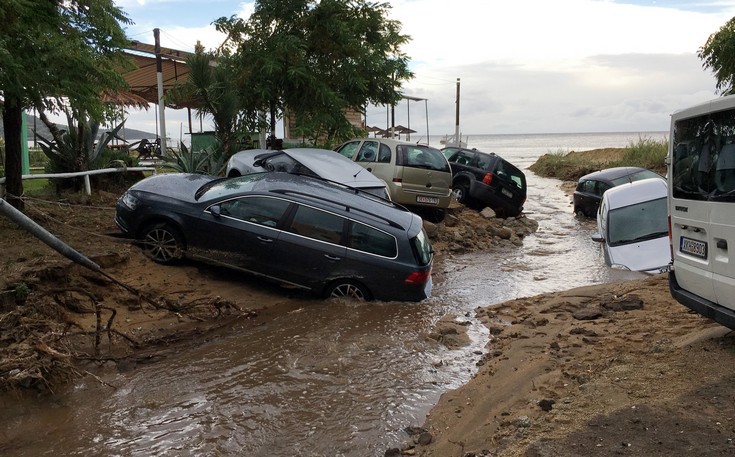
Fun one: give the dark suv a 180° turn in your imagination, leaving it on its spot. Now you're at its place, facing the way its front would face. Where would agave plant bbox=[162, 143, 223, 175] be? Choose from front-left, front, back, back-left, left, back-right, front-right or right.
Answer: right

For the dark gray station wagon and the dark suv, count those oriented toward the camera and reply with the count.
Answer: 0

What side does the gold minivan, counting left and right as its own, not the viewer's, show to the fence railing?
left

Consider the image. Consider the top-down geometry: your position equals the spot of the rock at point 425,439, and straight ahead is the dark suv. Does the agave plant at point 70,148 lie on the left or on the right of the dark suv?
left

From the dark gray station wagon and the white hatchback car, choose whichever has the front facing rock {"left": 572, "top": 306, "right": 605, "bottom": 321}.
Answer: the white hatchback car

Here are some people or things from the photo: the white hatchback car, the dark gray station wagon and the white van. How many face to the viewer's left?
1

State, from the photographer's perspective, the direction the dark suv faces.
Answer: facing away from the viewer and to the left of the viewer

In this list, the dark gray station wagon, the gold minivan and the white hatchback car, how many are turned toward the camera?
1

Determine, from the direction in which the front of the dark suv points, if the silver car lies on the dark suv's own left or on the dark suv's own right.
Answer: on the dark suv's own left

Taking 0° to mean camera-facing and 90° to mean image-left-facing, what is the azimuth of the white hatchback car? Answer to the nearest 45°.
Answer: approximately 0°

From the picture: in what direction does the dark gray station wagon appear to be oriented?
to the viewer's left

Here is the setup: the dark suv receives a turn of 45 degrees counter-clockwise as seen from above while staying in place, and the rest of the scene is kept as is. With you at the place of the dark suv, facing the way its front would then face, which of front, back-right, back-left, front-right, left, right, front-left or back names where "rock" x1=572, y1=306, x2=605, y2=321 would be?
left

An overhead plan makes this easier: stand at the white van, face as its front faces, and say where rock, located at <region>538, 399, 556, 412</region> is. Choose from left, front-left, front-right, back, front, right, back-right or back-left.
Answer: back

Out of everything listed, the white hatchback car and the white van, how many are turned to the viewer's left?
0
